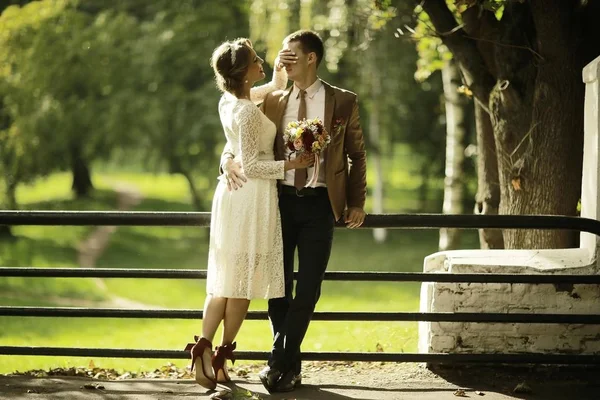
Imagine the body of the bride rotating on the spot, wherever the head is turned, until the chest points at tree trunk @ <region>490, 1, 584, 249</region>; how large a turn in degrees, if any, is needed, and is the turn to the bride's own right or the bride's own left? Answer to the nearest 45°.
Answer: approximately 45° to the bride's own left

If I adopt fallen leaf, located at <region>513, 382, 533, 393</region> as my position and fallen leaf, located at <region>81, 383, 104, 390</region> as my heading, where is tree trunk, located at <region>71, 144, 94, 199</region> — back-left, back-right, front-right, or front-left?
front-right

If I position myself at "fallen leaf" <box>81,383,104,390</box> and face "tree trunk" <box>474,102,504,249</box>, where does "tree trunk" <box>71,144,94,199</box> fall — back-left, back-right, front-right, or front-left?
front-left

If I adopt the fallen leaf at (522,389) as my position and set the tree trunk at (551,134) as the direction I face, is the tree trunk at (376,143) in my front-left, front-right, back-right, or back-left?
front-left

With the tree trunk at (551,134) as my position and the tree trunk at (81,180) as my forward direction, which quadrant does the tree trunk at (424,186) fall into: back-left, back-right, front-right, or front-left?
front-right

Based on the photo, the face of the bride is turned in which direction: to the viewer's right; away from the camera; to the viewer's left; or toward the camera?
to the viewer's right

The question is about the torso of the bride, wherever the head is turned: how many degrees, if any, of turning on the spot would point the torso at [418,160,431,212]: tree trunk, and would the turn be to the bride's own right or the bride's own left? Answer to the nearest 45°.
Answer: approximately 90° to the bride's own left

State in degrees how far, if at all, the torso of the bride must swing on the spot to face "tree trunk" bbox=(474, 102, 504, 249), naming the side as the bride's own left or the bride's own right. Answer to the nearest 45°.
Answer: approximately 45° to the bride's own left

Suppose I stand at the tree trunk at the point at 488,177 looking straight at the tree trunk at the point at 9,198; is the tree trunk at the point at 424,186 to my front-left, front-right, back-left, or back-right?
front-right

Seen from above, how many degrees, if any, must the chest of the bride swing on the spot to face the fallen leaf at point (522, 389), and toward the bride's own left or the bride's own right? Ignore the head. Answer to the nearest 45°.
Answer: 0° — they already face it

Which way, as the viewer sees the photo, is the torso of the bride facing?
to the viewer's right

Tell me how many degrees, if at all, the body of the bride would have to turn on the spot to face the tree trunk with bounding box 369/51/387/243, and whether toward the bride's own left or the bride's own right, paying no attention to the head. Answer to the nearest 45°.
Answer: approximately 90° to the bride's own left

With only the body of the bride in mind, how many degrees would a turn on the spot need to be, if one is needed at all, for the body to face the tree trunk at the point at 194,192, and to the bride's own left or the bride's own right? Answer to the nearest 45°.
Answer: approximately 90° to the bride's own left
